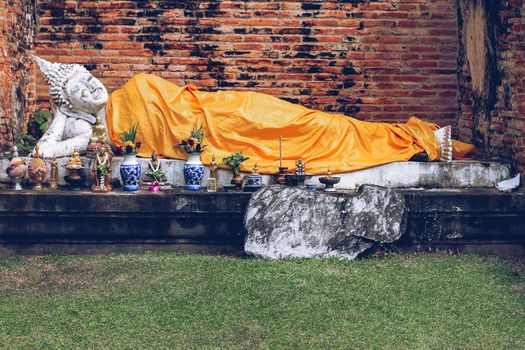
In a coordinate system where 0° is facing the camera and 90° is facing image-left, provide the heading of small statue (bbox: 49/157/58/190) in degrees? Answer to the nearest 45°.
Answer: approximately 0°

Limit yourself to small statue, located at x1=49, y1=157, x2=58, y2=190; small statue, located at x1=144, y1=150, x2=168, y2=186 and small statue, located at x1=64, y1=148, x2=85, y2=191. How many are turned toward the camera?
3

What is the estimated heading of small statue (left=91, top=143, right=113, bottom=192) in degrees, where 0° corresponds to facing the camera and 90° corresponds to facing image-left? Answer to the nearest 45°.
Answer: approximately 0°

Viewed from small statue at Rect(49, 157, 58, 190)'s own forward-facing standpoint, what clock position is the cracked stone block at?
The cracked stone block is roughly at 10 o'clock from the small statue.

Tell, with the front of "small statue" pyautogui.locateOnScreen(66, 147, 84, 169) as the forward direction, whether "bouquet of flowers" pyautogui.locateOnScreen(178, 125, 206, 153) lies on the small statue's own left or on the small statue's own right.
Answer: on the small statue's own left

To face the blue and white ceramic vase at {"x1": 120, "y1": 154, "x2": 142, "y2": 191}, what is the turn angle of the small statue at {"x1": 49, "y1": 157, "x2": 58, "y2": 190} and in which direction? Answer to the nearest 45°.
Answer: approximately 90° to its left

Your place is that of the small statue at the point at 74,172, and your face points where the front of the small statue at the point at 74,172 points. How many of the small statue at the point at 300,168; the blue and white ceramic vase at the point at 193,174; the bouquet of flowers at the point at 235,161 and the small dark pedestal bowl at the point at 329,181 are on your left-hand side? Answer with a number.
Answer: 4

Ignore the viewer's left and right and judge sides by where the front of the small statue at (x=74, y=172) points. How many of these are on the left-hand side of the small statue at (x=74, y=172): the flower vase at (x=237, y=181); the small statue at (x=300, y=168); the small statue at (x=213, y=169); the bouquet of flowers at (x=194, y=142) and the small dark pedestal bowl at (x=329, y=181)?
5

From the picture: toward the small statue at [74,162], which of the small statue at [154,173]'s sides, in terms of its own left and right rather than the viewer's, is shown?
right
